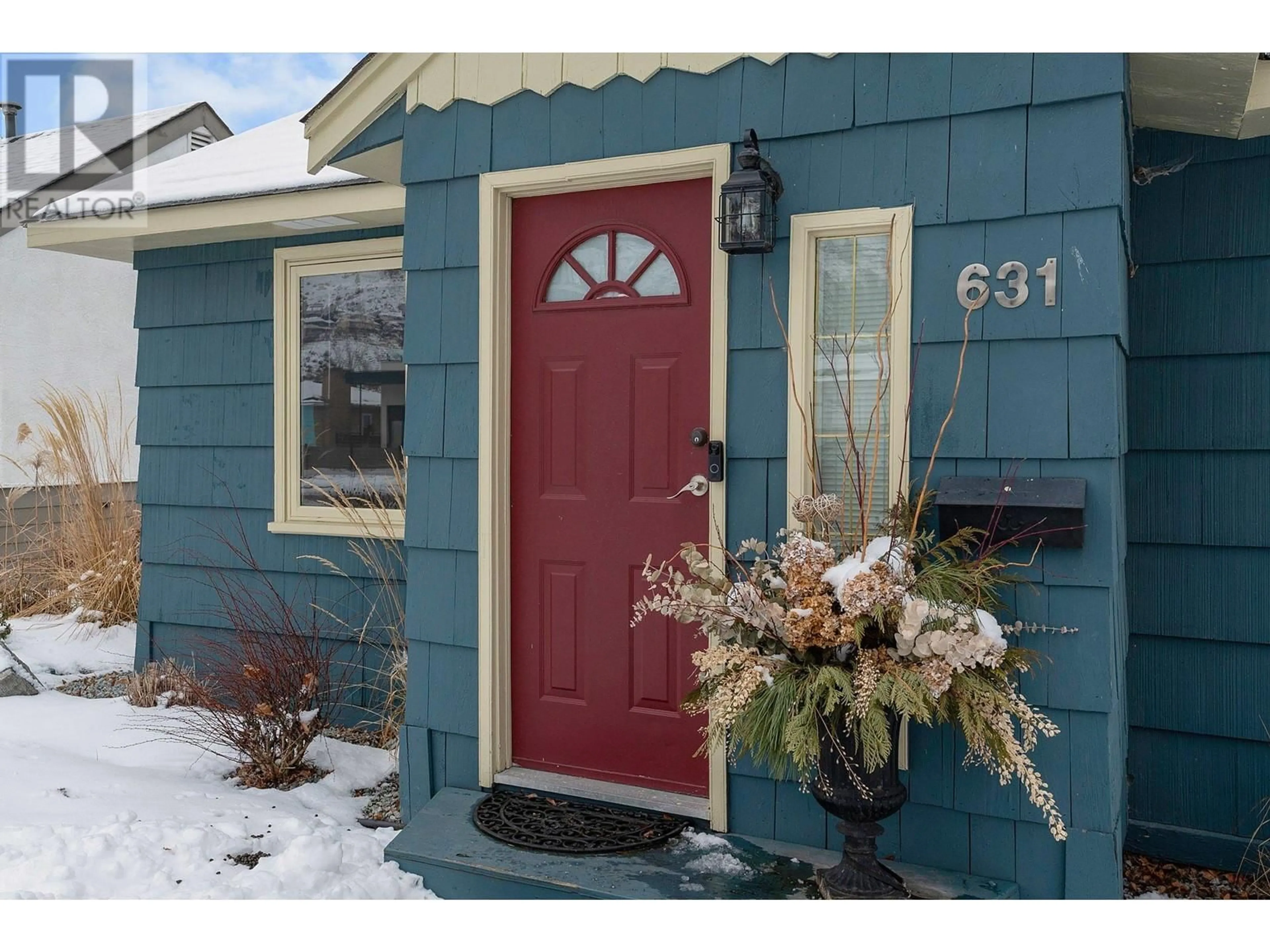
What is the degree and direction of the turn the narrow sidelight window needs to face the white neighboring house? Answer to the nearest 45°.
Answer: approximately 135° to its right

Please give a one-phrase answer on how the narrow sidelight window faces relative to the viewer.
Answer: facing the viewer

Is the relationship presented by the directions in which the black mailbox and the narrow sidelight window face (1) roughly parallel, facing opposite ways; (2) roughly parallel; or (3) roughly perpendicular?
roughly parallel

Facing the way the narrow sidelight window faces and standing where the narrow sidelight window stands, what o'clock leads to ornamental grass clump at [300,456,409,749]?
The ornamental grass clump is roughly at 4 o'clock from the narrow sidelight window.

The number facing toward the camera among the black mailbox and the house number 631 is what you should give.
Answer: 2

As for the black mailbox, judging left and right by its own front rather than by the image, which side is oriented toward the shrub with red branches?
right

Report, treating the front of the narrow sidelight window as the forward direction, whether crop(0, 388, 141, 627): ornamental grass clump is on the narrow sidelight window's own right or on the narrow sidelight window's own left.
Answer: on the narrow sidelight window's own right

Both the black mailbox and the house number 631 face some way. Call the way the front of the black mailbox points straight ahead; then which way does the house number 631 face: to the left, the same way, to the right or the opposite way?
the same way

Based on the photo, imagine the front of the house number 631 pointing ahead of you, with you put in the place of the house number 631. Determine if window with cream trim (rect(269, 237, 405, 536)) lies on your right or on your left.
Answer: on your right

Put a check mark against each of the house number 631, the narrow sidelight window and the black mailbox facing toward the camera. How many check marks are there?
3

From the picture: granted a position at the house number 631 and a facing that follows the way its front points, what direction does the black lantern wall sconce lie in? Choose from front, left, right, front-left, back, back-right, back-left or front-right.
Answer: right

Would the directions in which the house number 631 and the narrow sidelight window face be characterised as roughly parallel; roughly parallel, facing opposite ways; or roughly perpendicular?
roughly parallel

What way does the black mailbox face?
toward the camera

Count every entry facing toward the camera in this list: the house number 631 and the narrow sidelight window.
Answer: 2

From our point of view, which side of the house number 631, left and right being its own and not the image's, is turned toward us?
front
